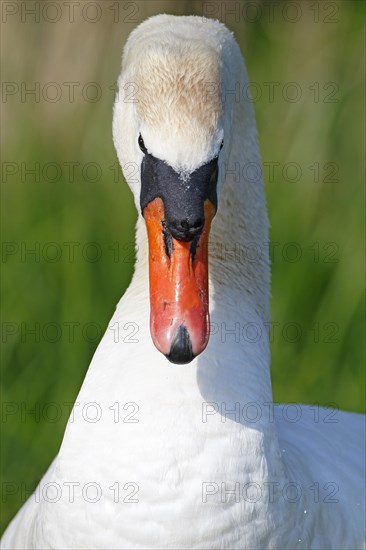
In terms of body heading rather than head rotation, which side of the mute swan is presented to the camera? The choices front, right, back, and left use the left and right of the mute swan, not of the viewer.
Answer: front
